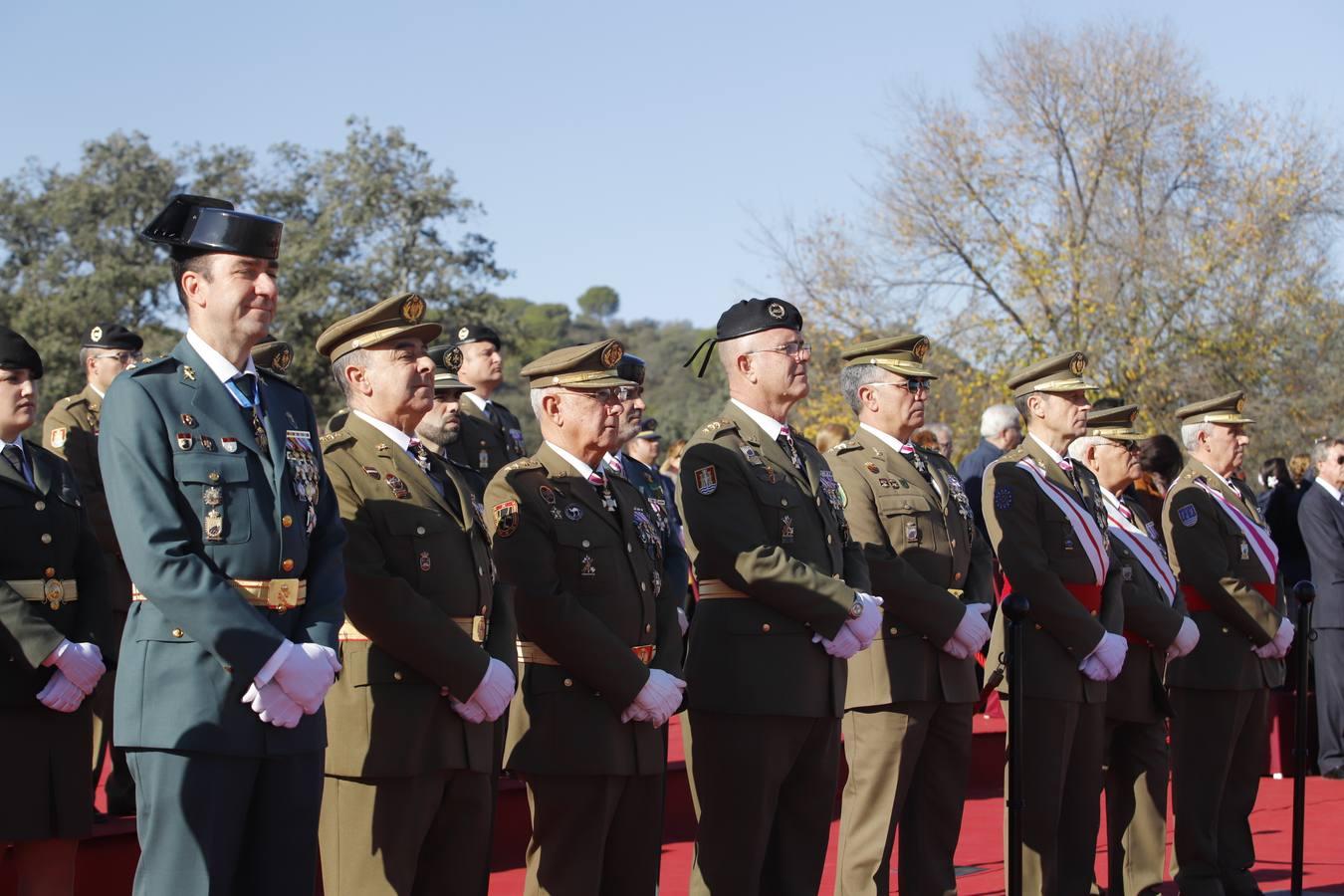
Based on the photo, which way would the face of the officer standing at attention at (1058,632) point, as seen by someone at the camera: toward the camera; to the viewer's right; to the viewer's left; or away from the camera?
to the viewer's right

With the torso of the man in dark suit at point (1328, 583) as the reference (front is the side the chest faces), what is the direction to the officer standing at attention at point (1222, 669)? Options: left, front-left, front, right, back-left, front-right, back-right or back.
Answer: front-right

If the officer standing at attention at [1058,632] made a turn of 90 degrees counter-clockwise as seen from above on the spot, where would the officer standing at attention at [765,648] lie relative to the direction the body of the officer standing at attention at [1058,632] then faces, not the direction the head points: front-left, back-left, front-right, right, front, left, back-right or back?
back

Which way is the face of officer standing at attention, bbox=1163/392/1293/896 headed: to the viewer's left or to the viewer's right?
to the viewer's right

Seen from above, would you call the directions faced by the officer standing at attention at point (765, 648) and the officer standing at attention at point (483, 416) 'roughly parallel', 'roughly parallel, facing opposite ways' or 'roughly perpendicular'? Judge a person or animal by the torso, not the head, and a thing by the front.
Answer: roughly parallel

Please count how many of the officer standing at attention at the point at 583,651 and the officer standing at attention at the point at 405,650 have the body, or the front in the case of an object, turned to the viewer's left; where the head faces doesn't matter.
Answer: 0

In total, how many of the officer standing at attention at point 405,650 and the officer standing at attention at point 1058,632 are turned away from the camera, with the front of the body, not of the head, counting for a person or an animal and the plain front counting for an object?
0

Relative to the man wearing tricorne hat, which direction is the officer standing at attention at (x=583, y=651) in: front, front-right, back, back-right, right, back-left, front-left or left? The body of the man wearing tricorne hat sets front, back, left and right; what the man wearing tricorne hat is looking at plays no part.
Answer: left

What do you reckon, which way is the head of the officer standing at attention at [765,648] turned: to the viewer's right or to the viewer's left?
to the viewer's right

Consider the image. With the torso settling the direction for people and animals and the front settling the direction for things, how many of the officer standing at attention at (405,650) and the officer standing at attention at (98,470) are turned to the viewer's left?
0

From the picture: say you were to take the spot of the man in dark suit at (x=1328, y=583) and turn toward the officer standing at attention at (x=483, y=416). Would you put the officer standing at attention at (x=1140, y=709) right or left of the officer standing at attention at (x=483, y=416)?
left

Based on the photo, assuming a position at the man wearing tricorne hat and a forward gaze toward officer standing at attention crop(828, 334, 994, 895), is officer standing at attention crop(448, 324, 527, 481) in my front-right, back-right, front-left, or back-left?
front-left

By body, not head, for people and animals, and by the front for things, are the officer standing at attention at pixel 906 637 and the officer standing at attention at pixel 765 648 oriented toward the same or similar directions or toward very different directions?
same or similar directions

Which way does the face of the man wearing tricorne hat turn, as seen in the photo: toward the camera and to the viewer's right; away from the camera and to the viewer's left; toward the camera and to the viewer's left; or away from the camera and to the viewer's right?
toward the camera and to the viewer's right

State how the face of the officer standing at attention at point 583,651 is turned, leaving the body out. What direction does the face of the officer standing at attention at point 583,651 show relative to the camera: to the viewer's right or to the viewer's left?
to the viewer's right

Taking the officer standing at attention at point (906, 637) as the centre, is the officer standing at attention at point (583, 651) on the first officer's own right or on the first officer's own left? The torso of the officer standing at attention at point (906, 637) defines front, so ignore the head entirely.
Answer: on the first officer's own right
